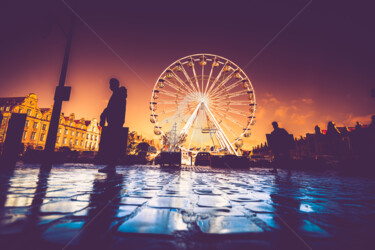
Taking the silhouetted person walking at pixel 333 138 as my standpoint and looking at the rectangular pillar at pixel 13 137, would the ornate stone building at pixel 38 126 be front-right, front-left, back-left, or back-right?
front-right

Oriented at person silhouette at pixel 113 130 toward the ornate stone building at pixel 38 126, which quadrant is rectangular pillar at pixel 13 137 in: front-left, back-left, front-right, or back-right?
front-left

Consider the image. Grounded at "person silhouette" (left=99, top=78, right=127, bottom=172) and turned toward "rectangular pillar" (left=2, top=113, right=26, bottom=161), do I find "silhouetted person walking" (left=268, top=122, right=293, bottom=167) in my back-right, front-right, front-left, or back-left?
back-right

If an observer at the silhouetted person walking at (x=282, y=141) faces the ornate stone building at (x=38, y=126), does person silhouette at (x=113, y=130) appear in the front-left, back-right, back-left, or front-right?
back-left

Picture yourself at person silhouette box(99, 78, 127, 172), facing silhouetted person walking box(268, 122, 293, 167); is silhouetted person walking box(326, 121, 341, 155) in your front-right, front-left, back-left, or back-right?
front-left
